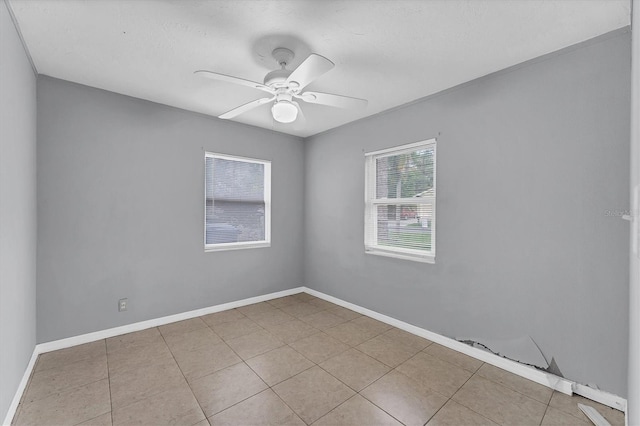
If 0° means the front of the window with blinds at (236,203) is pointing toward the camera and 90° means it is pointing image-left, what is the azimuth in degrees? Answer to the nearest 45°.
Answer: approximately 315°

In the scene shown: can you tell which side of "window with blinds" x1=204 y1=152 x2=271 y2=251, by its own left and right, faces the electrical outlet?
right

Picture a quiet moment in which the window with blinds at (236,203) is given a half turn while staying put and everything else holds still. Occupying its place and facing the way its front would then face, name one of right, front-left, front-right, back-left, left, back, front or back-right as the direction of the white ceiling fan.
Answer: back-left
